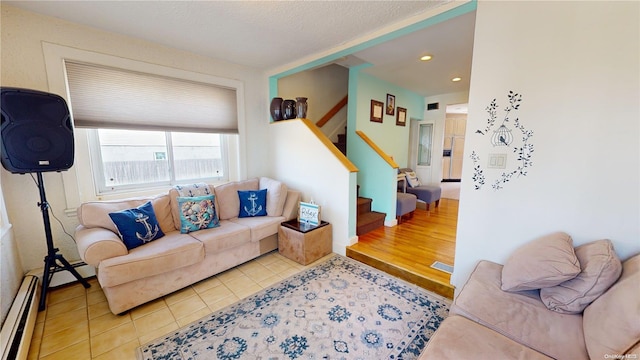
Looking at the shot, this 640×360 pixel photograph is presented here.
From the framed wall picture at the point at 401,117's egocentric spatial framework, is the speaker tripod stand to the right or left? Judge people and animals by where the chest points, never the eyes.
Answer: on its right

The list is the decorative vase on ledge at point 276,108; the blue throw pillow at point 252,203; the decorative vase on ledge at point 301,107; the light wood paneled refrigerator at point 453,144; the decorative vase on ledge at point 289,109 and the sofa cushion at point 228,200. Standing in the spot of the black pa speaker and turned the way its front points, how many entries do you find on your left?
6

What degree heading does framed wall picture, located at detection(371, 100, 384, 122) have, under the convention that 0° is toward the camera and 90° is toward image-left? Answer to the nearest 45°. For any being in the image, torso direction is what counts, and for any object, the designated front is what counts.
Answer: approximately 315°

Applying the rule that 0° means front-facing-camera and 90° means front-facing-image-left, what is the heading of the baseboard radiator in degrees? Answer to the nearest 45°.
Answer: approximately 270°

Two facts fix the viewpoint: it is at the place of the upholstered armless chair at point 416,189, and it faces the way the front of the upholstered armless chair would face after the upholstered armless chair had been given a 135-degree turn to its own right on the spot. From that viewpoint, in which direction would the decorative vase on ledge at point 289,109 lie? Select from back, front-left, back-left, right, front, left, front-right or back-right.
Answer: front-left

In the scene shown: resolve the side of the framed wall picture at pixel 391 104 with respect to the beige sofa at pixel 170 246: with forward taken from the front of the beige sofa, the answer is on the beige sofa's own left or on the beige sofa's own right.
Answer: on the beige sofa's own left

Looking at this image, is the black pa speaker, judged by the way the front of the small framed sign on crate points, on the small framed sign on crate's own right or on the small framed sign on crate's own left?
on the small framed sign on crate's own right

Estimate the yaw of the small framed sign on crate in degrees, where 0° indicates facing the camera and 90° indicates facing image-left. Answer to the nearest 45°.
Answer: approximately 0°

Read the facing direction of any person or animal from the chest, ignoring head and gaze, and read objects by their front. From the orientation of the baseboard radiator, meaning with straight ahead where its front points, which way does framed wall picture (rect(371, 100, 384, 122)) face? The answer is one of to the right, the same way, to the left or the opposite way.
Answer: to the right

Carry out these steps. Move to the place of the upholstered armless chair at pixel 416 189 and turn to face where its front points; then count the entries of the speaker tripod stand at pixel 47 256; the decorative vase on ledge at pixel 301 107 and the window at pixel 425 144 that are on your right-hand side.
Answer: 2

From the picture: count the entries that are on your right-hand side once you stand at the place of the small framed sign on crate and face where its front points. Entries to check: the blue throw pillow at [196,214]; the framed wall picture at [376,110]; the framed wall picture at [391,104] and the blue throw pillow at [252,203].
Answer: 2
